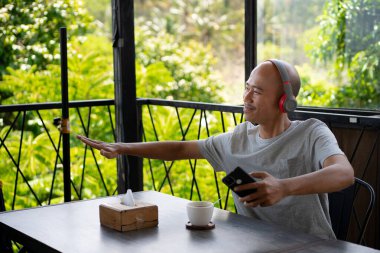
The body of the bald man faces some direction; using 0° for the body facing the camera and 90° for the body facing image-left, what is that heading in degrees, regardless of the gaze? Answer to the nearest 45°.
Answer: approximately 45°

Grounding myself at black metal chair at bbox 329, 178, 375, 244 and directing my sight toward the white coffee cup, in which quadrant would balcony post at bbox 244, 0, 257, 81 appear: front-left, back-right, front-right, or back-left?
back-right

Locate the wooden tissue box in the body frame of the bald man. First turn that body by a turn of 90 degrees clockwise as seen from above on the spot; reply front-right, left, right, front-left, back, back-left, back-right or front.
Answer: left

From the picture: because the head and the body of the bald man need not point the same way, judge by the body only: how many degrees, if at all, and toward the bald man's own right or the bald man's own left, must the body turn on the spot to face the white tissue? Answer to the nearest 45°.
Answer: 0° — they already face it

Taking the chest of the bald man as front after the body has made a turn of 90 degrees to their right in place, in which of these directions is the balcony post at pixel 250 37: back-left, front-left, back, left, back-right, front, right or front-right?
front-right
